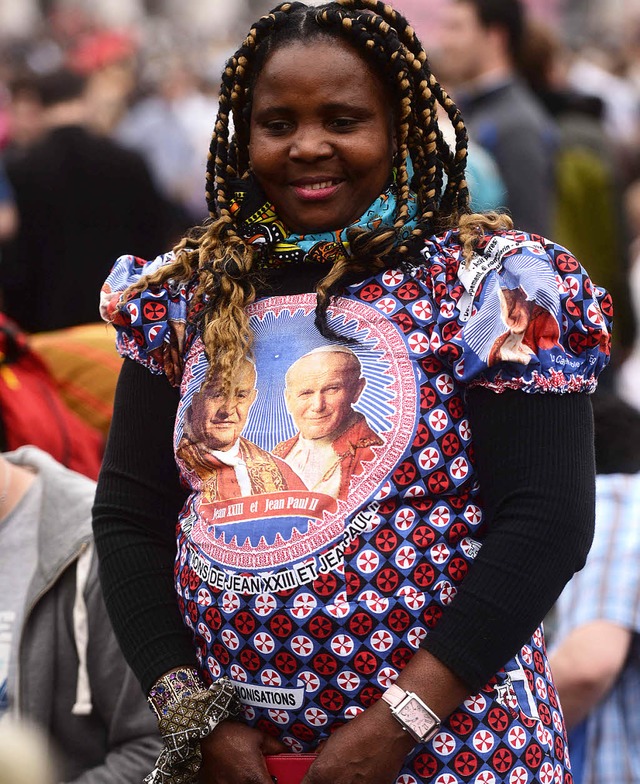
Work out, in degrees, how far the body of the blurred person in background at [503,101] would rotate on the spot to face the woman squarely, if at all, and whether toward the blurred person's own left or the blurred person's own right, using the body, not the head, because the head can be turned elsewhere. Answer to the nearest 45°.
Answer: approximately 90° to the blurred person's own left

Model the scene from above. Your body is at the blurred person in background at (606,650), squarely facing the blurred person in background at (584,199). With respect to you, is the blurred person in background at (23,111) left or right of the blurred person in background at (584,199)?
left

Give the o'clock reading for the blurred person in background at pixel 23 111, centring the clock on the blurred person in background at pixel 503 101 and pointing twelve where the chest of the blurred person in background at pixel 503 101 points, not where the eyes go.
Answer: the blurred person in background at pixel 23 111 is roughly at 1 o'clock from the blurred person in background at pixel 503 101.

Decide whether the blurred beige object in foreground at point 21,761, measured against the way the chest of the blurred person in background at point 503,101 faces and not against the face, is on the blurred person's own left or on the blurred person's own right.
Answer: on the blurred person's own left

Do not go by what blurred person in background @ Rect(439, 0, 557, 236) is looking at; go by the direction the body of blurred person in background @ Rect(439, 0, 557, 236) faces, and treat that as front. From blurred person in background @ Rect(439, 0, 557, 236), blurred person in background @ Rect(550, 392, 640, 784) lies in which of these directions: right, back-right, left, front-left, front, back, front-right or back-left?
left

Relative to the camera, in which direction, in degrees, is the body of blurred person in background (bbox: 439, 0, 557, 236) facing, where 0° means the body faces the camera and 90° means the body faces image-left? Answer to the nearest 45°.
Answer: approximately 90°

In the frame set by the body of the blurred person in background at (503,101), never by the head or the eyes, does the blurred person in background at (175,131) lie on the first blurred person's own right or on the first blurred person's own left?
on the first blurred person's own right
